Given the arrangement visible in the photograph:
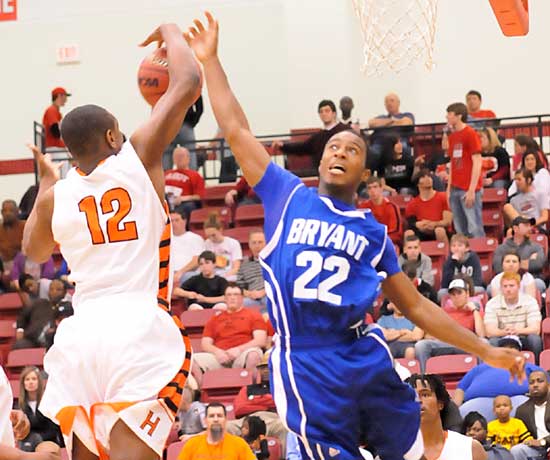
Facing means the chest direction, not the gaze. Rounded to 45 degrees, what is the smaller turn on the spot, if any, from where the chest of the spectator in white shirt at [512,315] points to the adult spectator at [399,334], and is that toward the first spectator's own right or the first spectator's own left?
approximately 90° to the first spectator's own right

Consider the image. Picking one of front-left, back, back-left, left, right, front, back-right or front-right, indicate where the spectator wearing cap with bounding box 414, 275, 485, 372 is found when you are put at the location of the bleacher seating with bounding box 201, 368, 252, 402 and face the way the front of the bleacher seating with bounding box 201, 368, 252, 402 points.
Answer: left

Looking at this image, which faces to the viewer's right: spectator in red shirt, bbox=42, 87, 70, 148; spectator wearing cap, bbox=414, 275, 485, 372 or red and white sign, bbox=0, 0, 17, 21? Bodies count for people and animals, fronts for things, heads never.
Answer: the spectator in red shirt

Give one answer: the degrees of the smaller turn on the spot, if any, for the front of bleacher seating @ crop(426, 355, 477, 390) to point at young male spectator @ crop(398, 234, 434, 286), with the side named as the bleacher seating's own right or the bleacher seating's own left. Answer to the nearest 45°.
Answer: approximately 180°

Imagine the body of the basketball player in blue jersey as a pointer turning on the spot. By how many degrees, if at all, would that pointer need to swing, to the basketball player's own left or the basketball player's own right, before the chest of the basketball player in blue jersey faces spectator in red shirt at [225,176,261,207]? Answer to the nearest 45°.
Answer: approximately 180°

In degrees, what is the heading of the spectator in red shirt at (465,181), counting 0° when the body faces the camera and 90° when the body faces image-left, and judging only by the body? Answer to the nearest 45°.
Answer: approximately 45°

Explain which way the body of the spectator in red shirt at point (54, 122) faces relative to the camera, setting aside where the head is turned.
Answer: to the viewer's right

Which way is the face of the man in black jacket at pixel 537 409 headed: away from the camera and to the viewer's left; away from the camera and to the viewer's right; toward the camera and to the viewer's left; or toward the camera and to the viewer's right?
toward the camera and to the viewer's left

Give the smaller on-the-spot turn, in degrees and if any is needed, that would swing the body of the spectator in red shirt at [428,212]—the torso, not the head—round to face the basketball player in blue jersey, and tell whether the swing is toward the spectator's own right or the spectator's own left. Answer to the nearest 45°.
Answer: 0° — they already face them

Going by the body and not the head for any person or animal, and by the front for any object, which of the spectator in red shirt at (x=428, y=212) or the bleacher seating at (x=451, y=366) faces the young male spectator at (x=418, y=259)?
the spectator in red shirt

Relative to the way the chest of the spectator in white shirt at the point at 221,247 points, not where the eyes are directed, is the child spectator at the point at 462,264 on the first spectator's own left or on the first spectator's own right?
on the first spectator's own left
